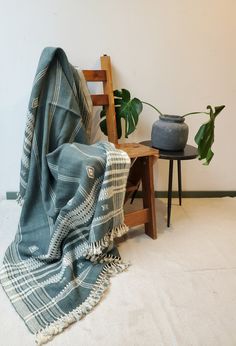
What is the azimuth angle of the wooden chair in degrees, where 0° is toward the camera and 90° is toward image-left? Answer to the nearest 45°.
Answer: approximately 315°
